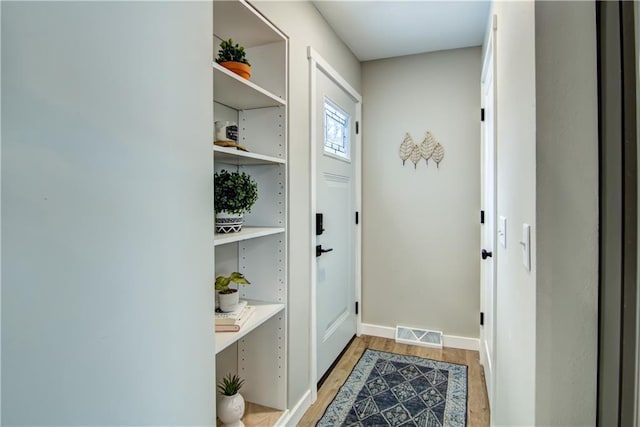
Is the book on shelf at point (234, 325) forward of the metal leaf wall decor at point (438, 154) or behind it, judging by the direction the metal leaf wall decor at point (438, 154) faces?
forward

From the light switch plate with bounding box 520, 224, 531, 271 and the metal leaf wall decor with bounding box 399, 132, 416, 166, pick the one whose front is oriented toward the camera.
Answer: the metal leaf wall decor

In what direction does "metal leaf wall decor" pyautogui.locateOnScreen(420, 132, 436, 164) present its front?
toward the camera

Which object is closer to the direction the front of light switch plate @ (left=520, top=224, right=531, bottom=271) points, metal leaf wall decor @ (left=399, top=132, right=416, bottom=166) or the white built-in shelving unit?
the white built-in shelving unit

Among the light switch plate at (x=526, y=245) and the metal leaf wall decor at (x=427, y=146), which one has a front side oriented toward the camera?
the metal leaf wall decor

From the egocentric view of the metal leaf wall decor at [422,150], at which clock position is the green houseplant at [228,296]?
The green houseplant is roughly at 1 o'clock from the metal leaf wall decor.

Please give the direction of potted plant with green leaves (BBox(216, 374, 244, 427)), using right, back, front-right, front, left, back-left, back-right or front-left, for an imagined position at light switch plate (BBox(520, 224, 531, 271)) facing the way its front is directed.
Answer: front

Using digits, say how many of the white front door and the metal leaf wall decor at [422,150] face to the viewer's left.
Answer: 0

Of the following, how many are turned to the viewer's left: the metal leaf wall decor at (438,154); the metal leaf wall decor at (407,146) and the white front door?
0

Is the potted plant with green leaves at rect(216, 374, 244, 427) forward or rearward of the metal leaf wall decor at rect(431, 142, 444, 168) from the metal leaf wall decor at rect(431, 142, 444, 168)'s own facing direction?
forward

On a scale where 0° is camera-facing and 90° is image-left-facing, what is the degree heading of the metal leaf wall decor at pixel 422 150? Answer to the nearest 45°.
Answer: approximately 0°

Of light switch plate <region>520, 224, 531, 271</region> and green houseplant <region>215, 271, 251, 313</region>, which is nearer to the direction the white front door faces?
the light switch plate

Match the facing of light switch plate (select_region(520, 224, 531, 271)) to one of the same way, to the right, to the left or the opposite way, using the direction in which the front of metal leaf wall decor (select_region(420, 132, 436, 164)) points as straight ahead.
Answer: to the right

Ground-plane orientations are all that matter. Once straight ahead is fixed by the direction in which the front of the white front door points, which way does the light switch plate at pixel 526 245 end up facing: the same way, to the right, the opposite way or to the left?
the opposite way

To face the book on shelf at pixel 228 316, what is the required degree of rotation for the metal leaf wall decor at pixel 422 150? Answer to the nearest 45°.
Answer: approximately 45° to its right

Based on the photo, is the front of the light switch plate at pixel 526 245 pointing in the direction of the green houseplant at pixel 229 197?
yes
